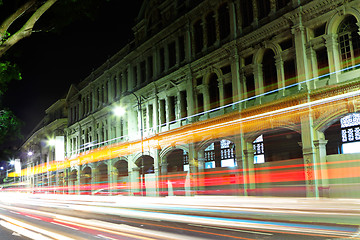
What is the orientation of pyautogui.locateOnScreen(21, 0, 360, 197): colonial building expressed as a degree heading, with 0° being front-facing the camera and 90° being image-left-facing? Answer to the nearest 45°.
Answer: approximately 45°
